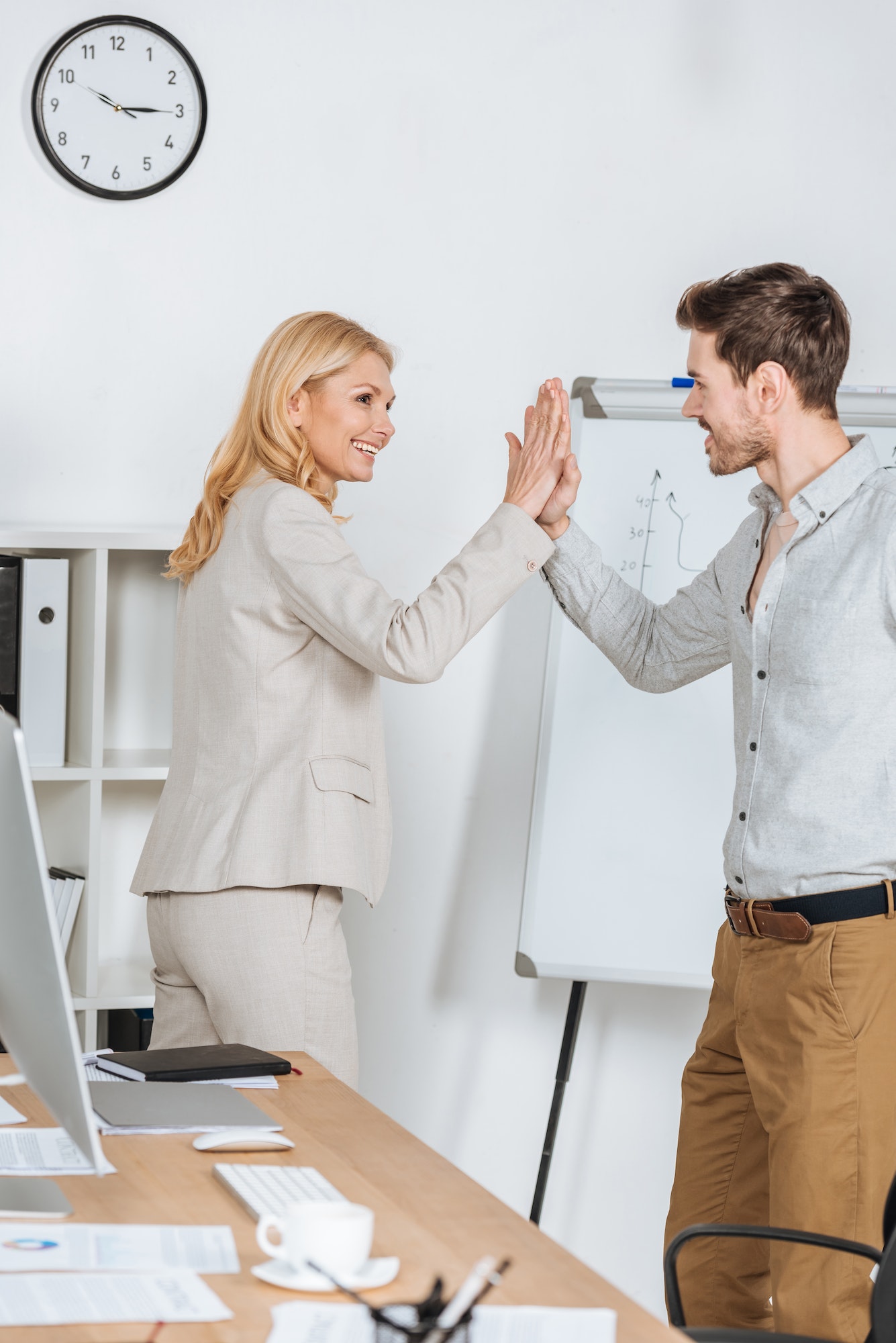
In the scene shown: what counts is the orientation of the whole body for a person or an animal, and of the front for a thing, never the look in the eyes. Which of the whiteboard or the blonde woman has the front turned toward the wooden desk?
the whiteboard

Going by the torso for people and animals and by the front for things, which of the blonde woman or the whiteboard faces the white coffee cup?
the whiteboard

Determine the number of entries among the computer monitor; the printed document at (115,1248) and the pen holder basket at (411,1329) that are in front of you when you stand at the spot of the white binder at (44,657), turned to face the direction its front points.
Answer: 3

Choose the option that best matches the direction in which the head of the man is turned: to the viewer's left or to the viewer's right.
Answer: to the viewer's left

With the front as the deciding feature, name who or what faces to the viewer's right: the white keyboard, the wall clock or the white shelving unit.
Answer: the white keyboard

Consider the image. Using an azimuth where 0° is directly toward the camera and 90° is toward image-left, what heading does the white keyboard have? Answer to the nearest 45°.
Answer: approximately 270°

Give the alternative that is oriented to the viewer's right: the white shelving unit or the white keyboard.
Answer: the white keyboard

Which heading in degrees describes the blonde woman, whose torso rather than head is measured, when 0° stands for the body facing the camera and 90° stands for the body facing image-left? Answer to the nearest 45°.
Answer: approximately 225°
